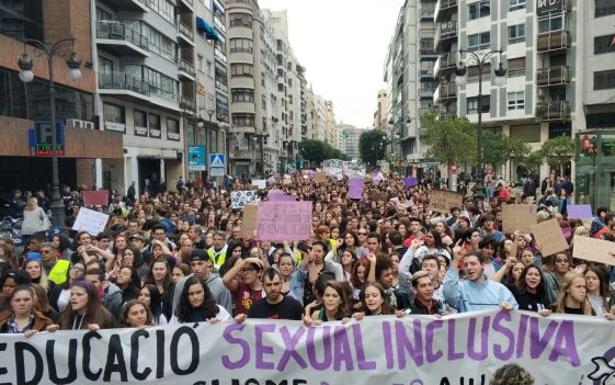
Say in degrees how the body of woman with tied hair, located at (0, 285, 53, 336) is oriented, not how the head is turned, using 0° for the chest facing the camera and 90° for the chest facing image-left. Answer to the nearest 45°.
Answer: approximately 0°

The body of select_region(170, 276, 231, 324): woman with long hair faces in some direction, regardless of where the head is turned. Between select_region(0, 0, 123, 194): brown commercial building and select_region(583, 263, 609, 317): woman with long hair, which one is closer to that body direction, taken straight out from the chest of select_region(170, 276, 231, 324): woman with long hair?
the woman with long hair

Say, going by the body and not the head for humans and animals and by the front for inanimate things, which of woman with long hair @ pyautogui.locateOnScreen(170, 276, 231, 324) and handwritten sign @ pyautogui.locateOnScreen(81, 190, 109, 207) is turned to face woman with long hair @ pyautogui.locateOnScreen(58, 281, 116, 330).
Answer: the handwritten sign

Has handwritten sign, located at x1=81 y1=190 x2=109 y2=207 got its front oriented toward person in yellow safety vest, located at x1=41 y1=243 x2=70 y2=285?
yes

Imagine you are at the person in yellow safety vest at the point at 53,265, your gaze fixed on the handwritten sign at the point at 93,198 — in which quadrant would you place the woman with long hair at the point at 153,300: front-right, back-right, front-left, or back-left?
back-right

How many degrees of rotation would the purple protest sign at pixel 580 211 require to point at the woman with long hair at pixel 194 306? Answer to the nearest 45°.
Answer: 0° — it already faces them

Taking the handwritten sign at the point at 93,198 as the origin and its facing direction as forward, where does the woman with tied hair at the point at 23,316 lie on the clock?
The woman with tied hair is roughly at 12 o'clock from the handwritten sign.
